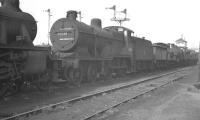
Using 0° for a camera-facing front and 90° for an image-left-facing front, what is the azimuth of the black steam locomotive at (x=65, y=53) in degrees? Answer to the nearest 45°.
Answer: approximately 45°
